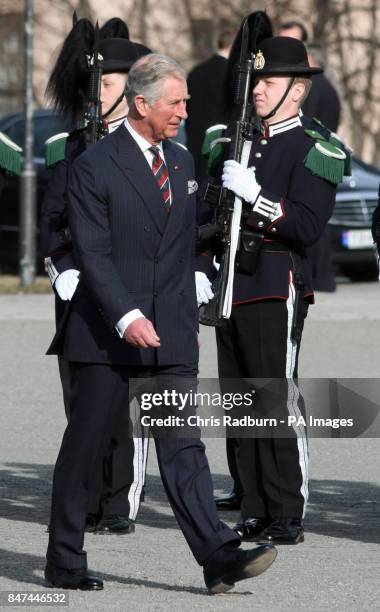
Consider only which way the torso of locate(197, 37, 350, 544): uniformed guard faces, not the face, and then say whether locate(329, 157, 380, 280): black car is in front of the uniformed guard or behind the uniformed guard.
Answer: behind

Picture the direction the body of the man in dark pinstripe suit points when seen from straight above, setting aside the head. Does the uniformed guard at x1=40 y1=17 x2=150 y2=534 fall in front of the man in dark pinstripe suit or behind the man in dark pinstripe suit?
behind

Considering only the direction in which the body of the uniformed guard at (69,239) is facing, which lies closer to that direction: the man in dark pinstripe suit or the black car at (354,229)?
the man in dark pinstripe suit

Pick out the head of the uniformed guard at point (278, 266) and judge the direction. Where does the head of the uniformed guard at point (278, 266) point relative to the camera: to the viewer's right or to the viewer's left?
to the viewer's left

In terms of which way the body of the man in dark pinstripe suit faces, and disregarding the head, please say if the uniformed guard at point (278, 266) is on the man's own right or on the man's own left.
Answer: on the man's own left

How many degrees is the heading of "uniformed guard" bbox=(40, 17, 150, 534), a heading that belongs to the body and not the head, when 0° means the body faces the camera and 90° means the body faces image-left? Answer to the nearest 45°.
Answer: approximately 45°

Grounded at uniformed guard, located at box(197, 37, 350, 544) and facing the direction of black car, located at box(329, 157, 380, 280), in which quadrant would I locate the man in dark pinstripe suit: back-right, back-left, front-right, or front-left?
back-left

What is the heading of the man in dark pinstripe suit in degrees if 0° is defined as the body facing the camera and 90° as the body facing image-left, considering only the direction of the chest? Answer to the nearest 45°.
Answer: approximately 315°

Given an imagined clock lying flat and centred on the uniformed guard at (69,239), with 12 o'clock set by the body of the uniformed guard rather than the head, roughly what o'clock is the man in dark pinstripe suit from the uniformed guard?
The man in dark pinstripe suit is roughly at 10 o'clock from the uniformed guard.

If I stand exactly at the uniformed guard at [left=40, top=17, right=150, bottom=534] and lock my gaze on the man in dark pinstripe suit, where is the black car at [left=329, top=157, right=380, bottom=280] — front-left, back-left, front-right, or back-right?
back-left
